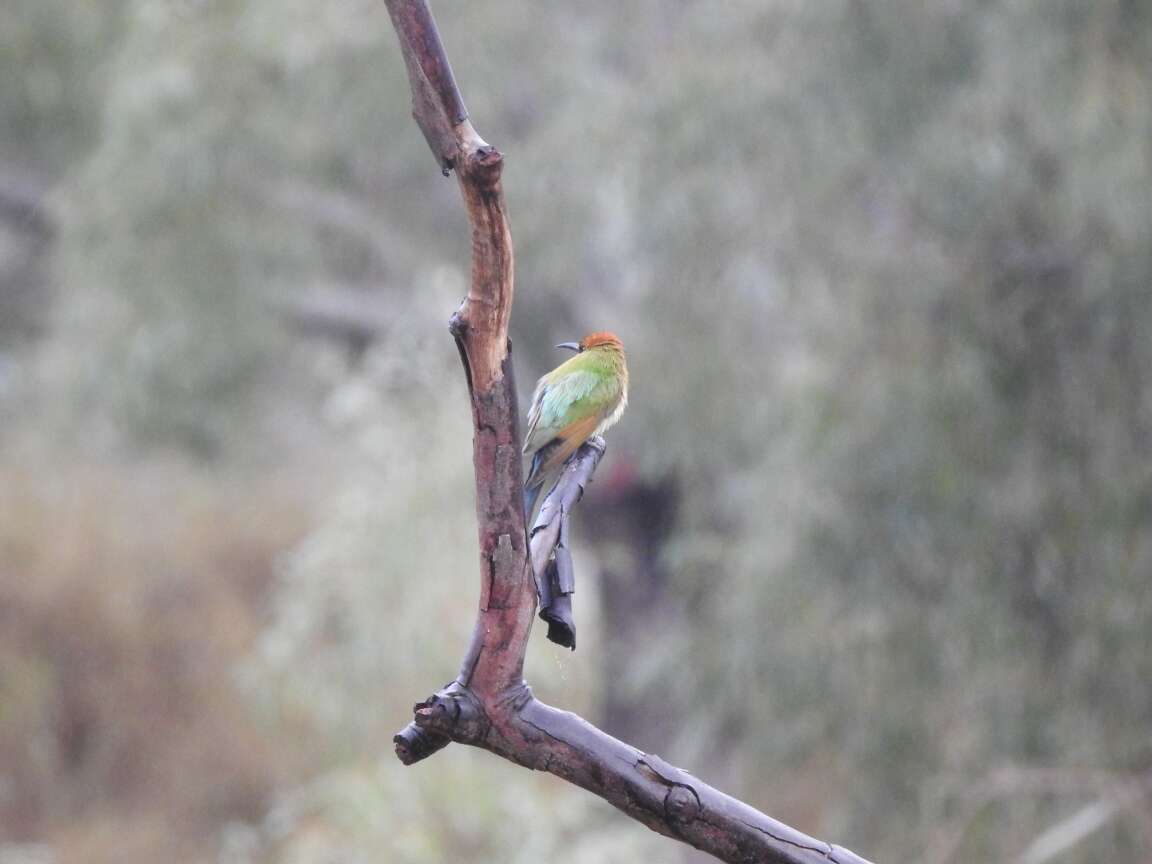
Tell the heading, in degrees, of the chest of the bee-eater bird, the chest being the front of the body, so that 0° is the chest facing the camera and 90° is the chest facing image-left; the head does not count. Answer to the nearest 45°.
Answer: approximately 225°
